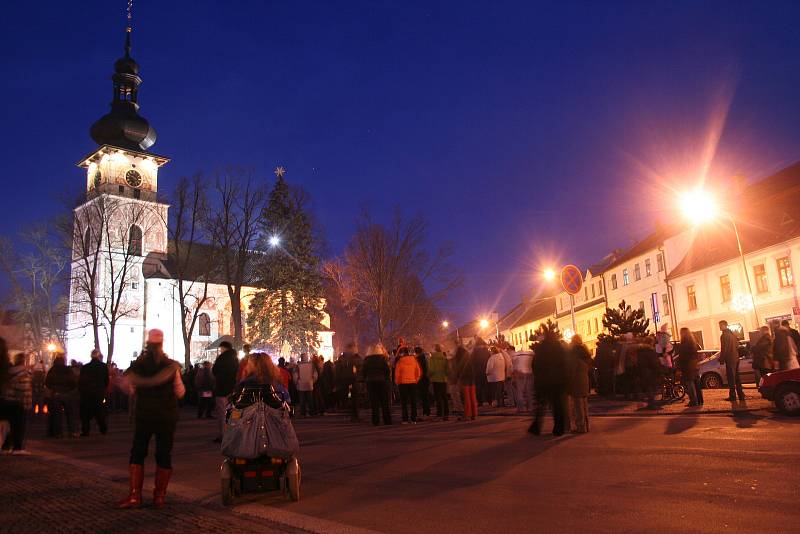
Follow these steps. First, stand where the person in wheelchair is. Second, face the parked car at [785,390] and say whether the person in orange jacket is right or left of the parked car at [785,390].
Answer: left

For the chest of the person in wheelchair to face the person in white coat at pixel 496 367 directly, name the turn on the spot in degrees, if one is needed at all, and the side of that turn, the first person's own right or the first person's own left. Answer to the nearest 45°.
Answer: approximately 45° to the first person's own right

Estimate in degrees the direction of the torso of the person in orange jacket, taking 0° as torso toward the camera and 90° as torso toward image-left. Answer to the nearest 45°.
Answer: approximately 180°

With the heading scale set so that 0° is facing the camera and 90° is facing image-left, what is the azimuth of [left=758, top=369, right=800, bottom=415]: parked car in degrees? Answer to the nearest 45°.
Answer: approximately 90°

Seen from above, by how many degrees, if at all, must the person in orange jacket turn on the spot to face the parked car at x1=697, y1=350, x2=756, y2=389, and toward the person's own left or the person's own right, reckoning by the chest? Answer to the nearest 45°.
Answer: approximately 45° to the person's own right

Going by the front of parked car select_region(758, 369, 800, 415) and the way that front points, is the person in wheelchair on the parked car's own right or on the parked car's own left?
on the parked car's own left

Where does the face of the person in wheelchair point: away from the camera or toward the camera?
away from the camera

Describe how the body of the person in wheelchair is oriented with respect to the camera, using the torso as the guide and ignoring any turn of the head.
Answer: away from the camera
